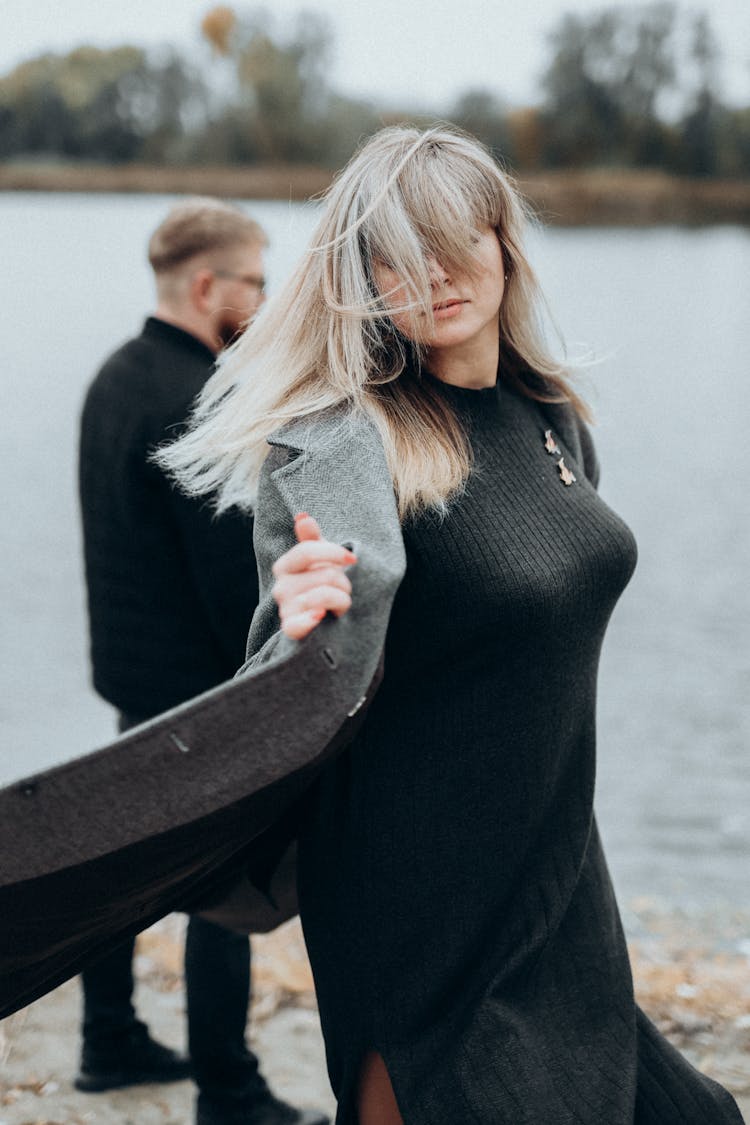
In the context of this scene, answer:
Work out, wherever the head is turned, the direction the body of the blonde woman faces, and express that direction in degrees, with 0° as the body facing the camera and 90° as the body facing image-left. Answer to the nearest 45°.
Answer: approximately 315°

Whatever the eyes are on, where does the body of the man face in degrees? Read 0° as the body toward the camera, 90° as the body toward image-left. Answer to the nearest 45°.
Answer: approximately 270°

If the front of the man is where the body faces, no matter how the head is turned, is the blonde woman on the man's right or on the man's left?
on the man's right

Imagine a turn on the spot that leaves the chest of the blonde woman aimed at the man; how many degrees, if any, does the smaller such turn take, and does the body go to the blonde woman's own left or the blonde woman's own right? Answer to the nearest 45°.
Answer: approximately 180°
